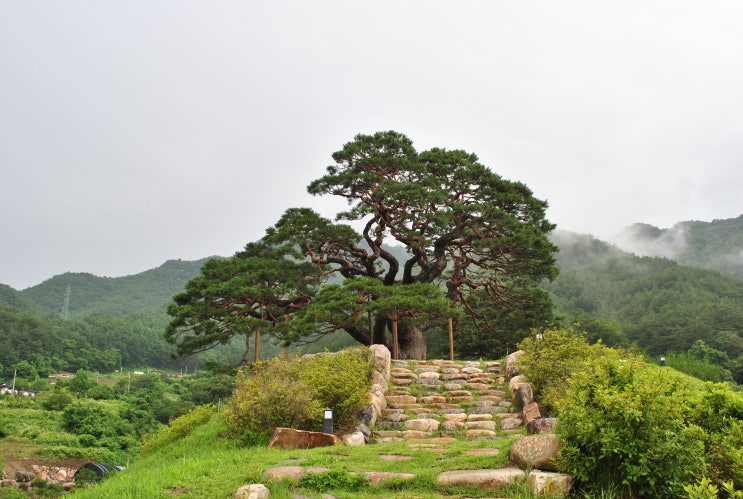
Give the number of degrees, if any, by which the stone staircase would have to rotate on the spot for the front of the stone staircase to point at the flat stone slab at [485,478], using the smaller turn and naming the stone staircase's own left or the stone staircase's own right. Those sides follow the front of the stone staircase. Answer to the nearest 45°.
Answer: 0° — it already faces it

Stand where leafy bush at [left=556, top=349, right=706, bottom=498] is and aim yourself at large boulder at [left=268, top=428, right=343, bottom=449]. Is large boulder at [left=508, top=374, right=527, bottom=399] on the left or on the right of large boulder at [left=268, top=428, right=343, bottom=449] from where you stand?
right

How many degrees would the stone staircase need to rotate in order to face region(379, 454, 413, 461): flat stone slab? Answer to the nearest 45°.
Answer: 0° — it already faces it

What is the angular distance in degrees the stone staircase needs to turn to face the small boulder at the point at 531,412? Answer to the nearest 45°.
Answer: approximately 45° to its left

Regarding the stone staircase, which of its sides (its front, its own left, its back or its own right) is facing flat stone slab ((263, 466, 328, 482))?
front

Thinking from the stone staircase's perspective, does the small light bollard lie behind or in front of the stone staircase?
in front

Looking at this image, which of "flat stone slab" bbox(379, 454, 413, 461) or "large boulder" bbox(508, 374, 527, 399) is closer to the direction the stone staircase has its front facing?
the flat stone slab

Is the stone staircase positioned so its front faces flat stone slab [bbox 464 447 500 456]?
yes

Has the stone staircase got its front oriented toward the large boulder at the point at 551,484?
yes

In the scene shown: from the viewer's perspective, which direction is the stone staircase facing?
toward the camera

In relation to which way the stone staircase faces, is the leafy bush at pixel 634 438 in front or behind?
in front

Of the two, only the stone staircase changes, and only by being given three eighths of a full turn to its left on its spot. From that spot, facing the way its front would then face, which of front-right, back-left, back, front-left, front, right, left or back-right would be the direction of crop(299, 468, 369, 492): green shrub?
back-right

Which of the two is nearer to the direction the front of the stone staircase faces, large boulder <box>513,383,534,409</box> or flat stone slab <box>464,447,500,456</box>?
the flat stone slab

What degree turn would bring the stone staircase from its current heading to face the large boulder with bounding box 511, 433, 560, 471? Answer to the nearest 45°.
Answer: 0° — it already faces it

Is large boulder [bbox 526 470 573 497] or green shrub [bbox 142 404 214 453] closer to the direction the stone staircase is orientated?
the large boulder

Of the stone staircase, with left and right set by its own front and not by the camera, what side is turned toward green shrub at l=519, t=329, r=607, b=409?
left

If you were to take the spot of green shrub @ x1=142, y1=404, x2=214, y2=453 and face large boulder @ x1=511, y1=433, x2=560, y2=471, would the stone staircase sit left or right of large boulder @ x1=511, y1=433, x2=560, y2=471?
left
